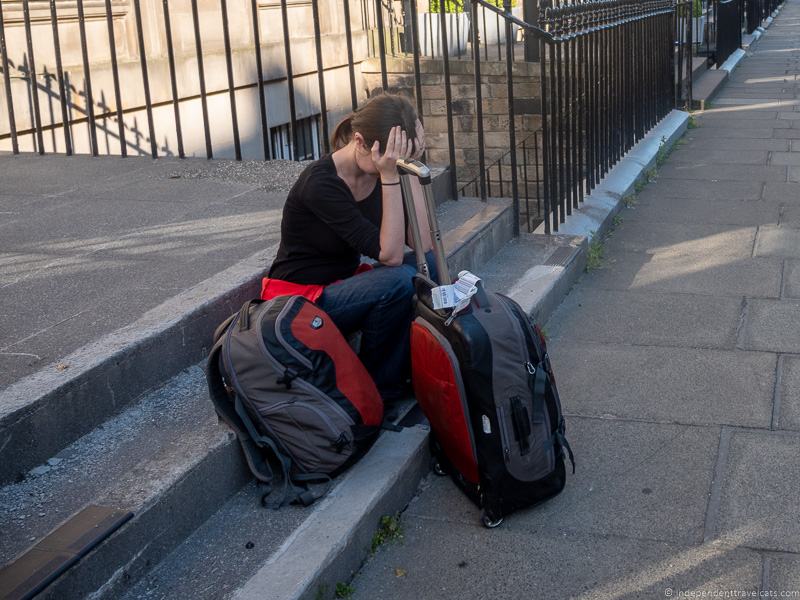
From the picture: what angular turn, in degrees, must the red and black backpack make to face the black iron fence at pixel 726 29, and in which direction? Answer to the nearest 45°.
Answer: approximately 90° to its left

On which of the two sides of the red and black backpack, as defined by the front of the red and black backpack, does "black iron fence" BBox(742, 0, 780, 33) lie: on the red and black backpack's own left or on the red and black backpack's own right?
on the red and black backpack's own left

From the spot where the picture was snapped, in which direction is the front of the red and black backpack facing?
facing the viewer and to the right of the viewer

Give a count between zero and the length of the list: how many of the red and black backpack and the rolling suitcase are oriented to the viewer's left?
0
